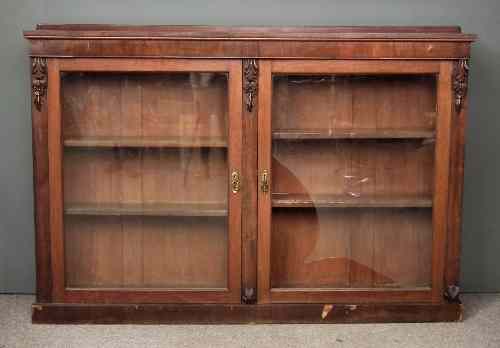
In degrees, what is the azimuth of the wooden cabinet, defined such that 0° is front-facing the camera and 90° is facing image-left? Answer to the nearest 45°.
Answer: approximately 0°
